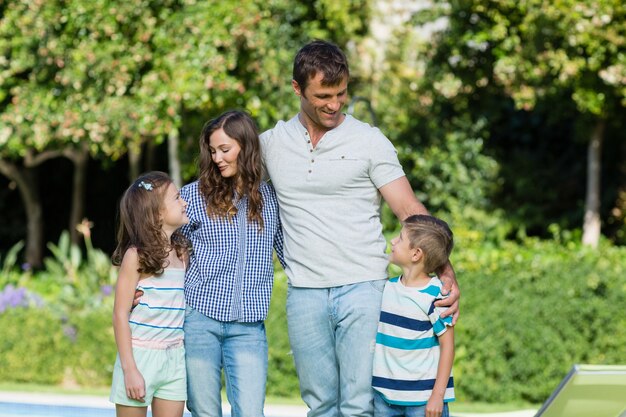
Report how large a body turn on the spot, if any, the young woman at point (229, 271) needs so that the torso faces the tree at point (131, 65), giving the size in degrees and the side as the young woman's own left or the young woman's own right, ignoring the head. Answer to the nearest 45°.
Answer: approximately 180°

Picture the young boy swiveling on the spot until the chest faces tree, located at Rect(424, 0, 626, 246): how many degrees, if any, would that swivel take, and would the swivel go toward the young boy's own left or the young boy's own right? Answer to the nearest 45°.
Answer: approximately 135° to the young boy's own right

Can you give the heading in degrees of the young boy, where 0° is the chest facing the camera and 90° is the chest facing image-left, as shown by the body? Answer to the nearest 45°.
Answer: approximately 45°

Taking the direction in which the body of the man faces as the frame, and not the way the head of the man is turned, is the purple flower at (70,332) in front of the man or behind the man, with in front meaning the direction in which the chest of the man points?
behind

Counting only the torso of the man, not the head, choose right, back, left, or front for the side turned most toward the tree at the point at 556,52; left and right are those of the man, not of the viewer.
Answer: back

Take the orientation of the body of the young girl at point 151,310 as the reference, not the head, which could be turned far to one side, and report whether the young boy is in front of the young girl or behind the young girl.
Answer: in front

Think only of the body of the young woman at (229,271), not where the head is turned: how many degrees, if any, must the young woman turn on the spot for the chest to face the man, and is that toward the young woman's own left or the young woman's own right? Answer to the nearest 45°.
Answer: approximately 90° to the young woman's own left

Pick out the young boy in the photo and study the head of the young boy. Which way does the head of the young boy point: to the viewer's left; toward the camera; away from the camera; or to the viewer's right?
to the viewer's left

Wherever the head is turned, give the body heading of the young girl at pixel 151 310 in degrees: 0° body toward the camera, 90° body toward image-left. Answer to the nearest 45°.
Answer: approximately 315°

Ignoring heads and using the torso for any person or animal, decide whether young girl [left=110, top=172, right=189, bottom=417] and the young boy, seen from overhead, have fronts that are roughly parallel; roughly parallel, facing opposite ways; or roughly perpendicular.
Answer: roughly perpendicular
